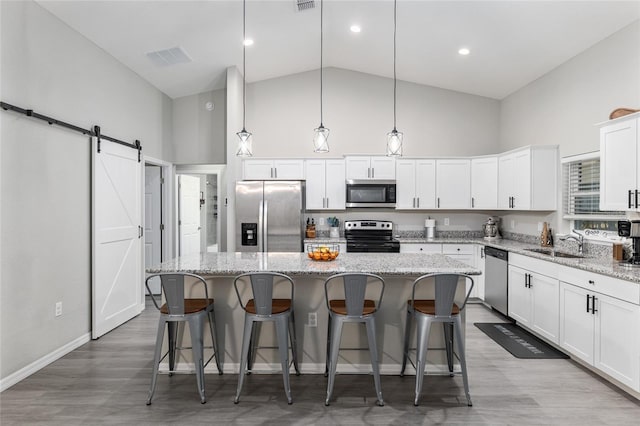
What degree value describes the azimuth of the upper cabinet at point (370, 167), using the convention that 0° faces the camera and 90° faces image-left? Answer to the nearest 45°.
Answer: approximately 0°

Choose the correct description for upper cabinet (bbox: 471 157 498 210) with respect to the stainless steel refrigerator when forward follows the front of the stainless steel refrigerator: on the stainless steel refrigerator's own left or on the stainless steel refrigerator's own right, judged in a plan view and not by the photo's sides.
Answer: on the stainless steel refrigerator's own left

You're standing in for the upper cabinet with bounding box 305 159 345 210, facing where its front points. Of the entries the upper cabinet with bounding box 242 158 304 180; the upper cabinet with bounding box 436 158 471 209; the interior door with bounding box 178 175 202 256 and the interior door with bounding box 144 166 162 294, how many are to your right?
3

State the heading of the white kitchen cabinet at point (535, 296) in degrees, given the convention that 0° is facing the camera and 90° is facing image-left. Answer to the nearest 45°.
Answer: approximately 45°

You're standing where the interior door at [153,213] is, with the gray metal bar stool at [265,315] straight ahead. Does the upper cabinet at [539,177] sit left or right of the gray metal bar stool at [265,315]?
left

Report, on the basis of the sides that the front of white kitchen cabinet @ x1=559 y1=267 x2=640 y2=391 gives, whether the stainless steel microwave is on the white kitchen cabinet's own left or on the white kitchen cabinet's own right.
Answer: on the white kitchen cabinet's own right

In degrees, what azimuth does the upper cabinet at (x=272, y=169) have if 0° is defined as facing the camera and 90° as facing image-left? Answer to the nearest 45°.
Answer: approximately 0°

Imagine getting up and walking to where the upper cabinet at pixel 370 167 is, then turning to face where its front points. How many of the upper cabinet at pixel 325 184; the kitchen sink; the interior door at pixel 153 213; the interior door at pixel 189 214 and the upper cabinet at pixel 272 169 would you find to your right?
4

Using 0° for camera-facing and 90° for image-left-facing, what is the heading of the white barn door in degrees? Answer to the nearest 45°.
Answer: approximately 315°

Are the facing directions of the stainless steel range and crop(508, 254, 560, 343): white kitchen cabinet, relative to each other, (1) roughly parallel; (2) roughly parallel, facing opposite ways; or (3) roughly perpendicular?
roughly perpendicular
